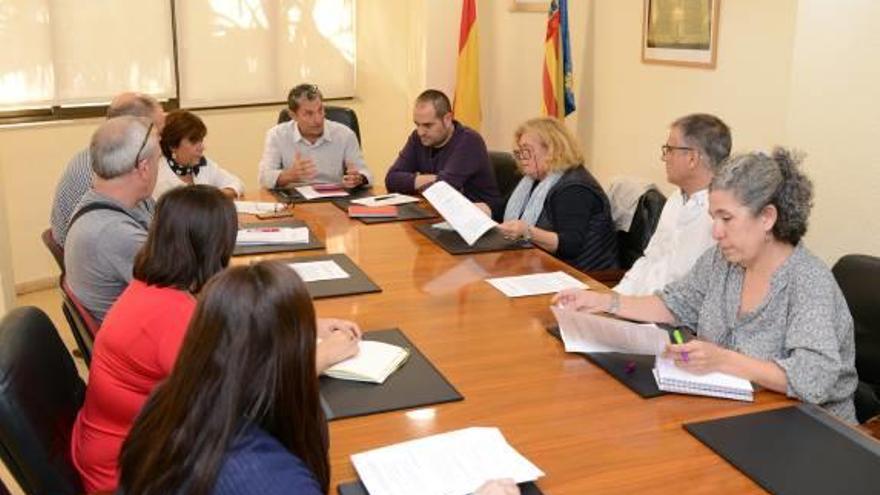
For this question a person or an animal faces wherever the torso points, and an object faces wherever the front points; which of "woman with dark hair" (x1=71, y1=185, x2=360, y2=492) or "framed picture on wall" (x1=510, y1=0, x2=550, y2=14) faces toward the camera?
the framed picture on wall

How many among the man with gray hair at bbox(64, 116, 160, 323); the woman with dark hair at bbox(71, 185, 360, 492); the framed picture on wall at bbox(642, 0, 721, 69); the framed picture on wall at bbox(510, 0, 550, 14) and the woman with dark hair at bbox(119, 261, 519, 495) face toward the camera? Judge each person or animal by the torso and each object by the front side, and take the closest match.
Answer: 2

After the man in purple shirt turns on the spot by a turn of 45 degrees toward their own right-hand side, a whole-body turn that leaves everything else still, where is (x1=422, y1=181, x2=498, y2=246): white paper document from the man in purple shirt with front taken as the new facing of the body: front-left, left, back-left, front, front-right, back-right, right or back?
left

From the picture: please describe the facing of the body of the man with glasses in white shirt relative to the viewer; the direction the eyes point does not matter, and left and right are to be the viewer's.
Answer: facing to the left of the viewer

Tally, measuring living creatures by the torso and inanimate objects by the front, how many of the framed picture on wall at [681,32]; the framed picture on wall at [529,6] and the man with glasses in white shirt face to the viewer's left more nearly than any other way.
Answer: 1

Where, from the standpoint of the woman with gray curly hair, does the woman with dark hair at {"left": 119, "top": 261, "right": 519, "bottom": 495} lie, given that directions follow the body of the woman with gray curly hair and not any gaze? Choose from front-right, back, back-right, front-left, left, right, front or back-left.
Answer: front

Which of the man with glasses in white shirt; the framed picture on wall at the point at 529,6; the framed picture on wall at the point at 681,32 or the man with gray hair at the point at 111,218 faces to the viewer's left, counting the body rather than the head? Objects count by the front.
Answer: the man with glasses in white shirt

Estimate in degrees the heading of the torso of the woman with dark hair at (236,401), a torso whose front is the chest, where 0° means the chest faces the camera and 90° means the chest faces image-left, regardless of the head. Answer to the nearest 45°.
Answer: approximately 225°

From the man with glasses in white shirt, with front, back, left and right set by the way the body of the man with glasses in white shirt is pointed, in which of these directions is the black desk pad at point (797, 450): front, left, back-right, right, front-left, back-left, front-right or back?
left

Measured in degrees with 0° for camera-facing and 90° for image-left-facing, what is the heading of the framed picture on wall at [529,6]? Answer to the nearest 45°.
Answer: approximately 0°

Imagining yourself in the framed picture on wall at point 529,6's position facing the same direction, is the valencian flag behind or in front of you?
in front

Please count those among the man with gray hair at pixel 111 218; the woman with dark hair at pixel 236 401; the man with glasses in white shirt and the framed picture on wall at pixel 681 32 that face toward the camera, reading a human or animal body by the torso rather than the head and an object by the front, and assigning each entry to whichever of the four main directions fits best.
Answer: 1

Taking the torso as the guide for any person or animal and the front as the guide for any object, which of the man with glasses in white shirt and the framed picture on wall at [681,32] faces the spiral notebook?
the framed picture on wall

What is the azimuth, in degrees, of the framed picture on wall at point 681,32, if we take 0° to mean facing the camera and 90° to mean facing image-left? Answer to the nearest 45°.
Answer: approximately 0°

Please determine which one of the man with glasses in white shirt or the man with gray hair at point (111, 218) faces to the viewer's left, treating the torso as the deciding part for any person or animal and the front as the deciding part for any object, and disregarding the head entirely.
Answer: the man with glasses in white shirt
